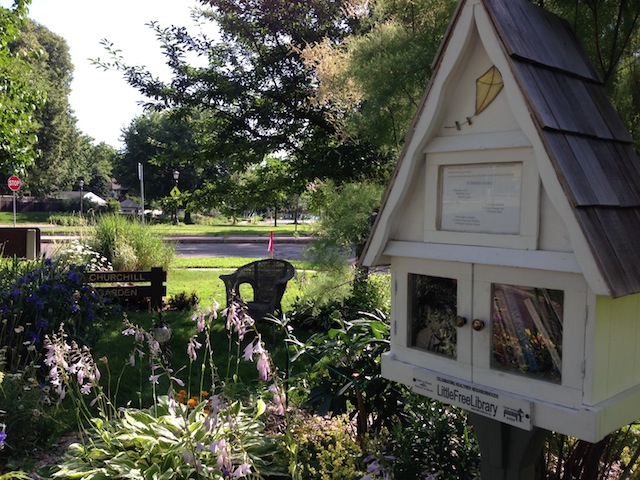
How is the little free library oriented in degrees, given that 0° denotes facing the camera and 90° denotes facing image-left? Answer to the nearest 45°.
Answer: approximately 45°

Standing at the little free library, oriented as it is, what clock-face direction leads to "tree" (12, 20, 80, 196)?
The tree is roughly at 3 o'clock from the little free library.

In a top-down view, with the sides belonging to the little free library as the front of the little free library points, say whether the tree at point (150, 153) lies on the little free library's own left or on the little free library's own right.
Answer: on the little free library's own right

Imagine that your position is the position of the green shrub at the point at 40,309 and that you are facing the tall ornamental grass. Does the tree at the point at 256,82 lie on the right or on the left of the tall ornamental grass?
right

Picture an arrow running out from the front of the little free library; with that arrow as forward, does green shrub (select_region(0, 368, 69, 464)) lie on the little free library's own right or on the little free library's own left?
on the little free library's own right

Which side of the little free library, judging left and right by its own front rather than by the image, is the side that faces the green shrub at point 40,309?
right
